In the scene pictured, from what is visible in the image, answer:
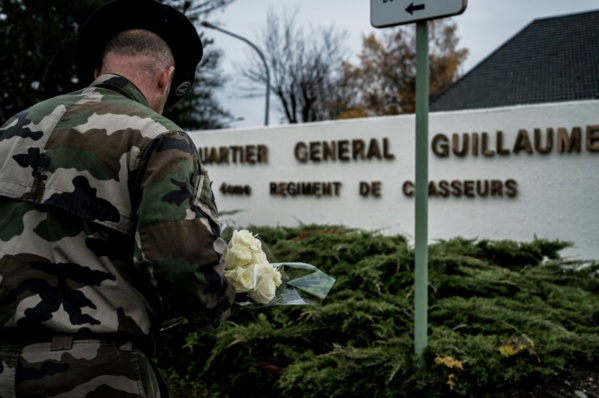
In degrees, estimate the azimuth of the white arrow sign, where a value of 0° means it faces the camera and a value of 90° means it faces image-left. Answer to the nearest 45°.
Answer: approximately 45°

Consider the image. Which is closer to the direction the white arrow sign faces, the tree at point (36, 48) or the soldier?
the soldier

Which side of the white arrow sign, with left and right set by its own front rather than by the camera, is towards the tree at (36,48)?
right

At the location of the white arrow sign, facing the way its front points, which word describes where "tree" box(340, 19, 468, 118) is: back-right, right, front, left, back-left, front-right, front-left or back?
back-right

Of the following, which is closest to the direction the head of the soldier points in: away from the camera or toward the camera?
away from the camera

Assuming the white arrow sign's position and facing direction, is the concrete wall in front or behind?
behind

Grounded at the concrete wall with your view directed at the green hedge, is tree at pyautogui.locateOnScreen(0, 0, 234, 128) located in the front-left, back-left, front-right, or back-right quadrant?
back-right
